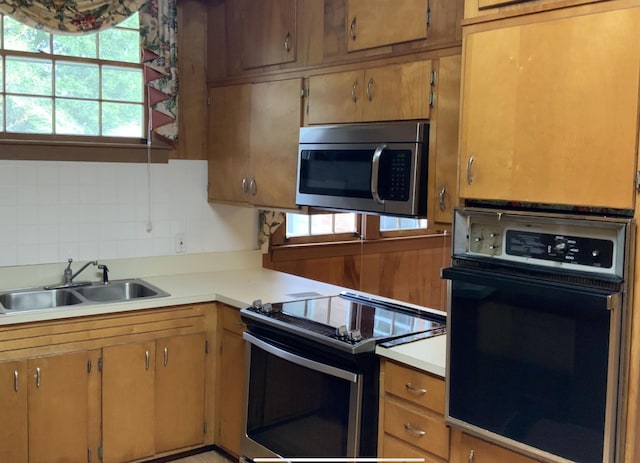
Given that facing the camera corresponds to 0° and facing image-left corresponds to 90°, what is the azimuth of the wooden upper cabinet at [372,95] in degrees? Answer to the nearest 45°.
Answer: approximately 45°

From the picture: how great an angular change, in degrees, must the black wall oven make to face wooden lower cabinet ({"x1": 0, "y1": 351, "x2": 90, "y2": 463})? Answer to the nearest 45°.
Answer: approximately 45° to its right

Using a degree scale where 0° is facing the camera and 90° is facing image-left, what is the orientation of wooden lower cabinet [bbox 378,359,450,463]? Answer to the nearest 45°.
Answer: approximately 45°

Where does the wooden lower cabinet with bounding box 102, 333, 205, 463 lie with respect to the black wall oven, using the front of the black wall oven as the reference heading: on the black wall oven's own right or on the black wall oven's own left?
on the black wall oven's own right

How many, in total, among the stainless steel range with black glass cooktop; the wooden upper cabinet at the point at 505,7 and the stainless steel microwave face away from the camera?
0

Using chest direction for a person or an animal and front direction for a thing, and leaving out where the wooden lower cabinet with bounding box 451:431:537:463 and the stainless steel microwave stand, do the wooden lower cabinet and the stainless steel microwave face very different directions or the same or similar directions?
same or similar directions

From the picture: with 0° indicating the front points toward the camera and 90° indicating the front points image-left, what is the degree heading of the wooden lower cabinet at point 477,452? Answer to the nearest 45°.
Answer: approximately 45°

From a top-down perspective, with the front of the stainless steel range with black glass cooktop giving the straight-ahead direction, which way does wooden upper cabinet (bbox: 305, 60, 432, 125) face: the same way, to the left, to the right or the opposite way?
the same way

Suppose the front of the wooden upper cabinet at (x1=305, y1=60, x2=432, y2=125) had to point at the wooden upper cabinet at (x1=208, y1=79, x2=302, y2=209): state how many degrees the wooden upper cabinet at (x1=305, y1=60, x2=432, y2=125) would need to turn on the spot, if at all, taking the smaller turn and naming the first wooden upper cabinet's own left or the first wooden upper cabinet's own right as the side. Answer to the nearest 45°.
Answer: approximately 90° to the first wooden upper cabinet's own right

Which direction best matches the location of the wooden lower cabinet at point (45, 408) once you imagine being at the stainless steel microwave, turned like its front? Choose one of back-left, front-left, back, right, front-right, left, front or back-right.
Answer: front-right

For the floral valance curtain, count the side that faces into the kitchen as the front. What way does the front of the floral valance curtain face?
toward the camera

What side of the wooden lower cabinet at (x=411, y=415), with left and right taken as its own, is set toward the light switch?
right
